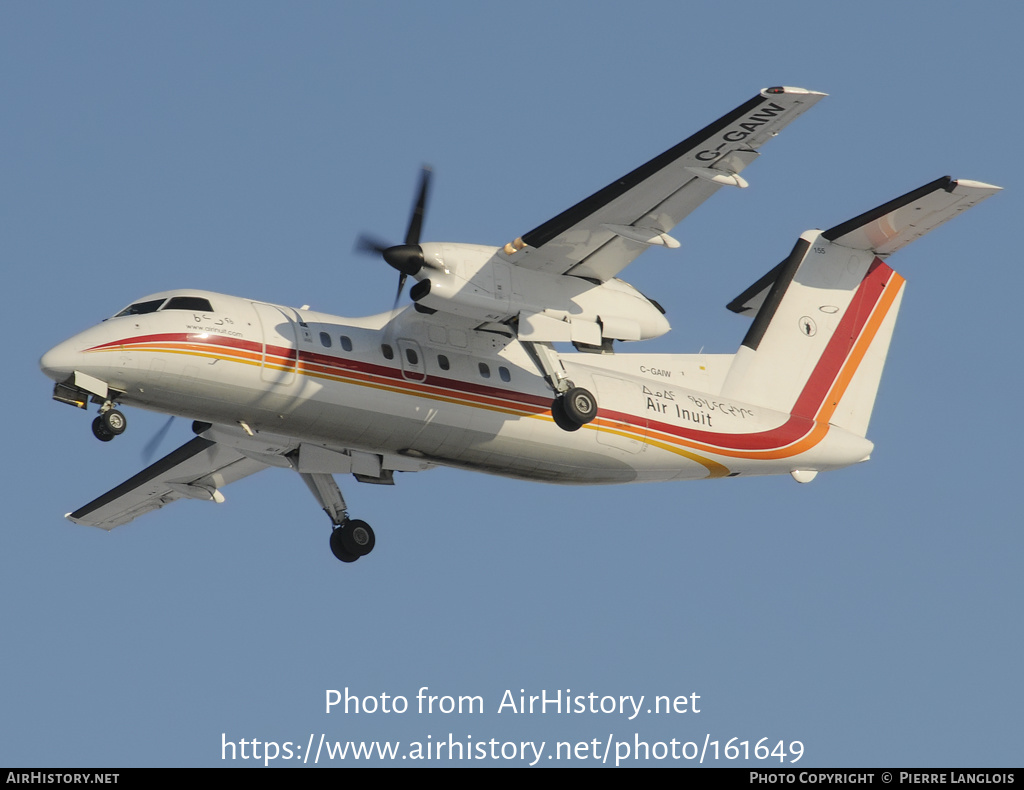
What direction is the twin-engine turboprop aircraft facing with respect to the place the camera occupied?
facing the viewer and to the left of the viewer
